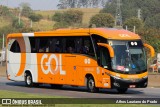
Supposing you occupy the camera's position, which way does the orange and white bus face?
facing the viewer and to the right of the viewer
